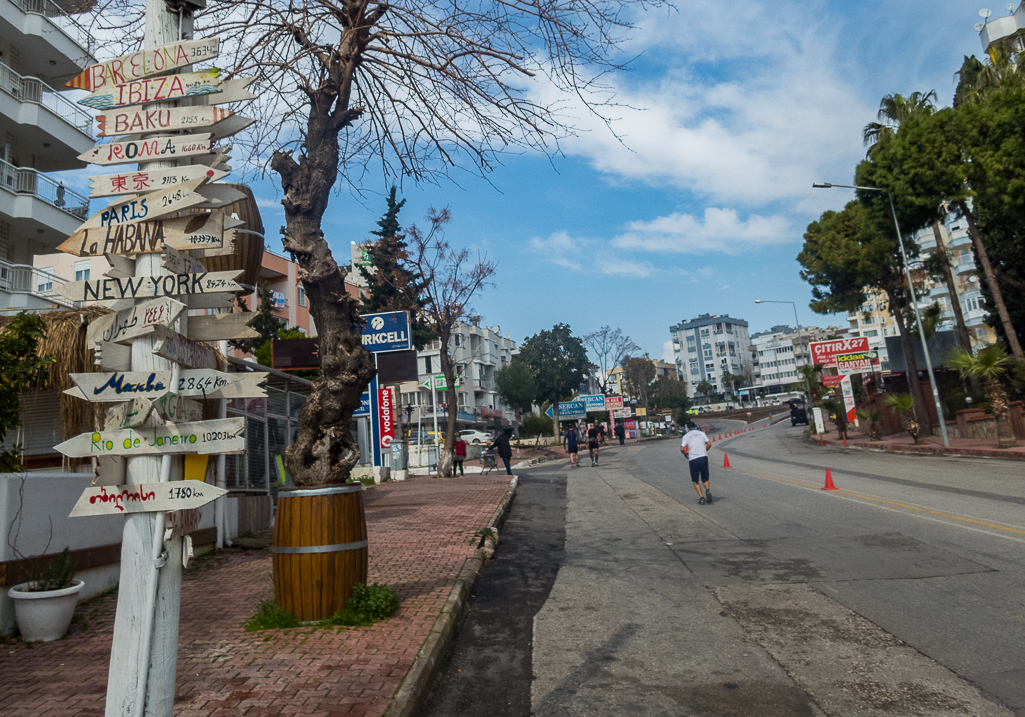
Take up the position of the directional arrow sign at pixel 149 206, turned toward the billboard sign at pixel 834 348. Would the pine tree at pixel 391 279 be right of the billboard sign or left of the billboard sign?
left

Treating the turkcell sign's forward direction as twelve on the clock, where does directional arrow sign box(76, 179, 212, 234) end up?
The directional arrow sign is roughly at 12 o'clock from the turkcell sign.

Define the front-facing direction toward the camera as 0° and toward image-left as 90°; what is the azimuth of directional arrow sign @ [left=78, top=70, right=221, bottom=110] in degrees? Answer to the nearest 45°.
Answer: approximately 0°

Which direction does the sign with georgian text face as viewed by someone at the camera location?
facing the viewer

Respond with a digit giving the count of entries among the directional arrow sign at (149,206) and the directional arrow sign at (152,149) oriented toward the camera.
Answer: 2

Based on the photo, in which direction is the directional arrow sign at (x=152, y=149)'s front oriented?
toward the camera

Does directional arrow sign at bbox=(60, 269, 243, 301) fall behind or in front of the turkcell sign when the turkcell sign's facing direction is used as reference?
in front

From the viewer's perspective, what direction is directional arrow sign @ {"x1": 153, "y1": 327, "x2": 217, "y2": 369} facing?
toward the camera

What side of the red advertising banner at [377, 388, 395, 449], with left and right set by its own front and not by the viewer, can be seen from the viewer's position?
front

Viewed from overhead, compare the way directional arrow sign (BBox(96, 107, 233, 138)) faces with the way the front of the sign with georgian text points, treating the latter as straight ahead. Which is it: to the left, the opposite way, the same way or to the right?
the same way

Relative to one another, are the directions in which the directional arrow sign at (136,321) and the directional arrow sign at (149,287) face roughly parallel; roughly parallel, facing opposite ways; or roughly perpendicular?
roughly parallel
